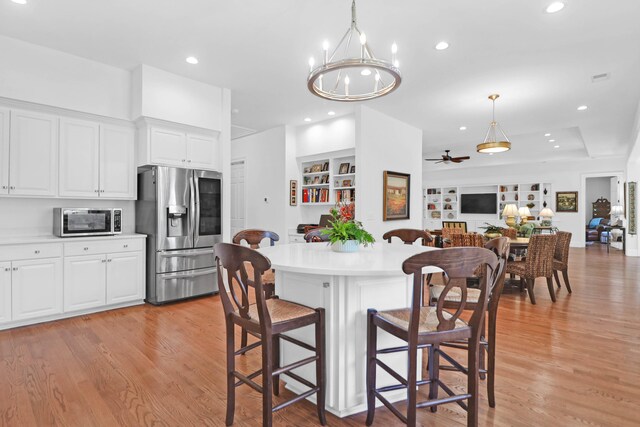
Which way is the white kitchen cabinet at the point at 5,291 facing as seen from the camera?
toward the camera

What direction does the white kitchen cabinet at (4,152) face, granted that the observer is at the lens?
facing the viewer

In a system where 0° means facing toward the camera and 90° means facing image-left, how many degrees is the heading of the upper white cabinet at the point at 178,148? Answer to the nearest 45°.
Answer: approximately 315°

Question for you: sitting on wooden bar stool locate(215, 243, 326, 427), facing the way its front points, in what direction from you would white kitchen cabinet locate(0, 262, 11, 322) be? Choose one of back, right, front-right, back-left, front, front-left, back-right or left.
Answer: left

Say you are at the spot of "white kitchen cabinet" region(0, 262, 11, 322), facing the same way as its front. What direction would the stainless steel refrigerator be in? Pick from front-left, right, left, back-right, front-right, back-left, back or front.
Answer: left

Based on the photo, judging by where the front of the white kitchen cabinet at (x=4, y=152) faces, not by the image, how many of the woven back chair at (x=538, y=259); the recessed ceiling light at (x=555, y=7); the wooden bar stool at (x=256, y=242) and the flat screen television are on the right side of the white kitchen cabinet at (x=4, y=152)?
0

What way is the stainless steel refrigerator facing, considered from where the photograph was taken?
facing the viewer and to the right of the viewer

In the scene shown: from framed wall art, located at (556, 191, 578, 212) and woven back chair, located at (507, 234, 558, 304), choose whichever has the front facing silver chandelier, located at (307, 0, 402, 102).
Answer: the framed wall art

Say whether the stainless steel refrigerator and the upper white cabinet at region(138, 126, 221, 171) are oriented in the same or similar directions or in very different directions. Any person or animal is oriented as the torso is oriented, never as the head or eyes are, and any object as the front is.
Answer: same or similar directions

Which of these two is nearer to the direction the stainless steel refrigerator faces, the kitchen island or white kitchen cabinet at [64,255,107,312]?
the kitchen island

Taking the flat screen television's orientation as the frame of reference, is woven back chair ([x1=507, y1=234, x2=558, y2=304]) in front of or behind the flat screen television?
in front

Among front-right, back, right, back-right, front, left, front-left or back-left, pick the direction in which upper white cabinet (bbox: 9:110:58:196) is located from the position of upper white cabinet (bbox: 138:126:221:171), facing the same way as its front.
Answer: back-right

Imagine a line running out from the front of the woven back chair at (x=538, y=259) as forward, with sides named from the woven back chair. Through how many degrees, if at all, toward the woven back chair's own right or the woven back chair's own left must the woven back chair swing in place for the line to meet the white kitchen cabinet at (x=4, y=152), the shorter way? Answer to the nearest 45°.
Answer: approximately 90° to the woven back chair's own left

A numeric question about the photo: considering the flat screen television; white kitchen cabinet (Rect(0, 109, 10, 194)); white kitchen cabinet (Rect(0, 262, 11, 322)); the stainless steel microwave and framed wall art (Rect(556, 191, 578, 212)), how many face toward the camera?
5

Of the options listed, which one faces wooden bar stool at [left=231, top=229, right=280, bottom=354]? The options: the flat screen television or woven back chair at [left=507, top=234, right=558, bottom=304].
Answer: the flat screen television

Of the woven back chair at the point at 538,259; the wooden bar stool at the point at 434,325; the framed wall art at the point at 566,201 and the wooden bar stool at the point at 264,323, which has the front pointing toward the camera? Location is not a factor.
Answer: the framed wall art

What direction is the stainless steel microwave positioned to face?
toward the camera
